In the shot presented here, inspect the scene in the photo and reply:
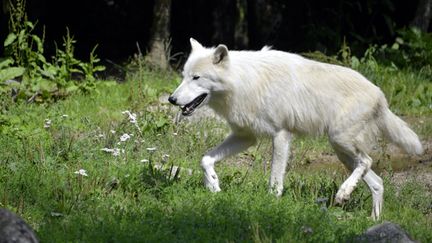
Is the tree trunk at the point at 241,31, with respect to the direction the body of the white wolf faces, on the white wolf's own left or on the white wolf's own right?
on the white wolf's own right

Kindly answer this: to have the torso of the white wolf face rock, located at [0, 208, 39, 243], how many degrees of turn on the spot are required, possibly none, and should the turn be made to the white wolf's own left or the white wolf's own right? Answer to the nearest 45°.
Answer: approximately 45° to the white wolf's own left

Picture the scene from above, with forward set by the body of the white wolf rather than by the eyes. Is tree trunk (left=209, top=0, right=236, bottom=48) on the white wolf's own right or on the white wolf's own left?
on the white wolf's own right

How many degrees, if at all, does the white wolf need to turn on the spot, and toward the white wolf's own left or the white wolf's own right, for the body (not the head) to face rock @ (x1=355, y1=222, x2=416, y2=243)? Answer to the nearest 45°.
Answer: approximately 135° to the white wolf's own left

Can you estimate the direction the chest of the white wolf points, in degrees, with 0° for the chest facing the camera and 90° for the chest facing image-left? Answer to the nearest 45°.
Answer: approximately 90°

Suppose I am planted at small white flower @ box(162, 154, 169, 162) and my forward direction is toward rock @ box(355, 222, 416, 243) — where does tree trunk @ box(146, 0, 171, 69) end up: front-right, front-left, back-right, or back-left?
back-left

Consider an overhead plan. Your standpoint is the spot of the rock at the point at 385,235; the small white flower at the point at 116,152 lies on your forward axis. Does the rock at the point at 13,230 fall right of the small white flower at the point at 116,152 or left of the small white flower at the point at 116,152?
left

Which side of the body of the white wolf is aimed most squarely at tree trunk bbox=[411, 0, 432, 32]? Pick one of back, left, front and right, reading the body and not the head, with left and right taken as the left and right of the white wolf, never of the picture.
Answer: right

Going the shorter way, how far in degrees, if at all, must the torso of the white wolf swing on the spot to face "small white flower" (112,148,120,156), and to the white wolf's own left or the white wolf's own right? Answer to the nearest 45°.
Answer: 0° — it already faces it

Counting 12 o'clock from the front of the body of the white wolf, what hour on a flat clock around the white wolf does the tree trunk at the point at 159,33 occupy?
The tree trunk is roughly at 2 o'clock from the white wolf.

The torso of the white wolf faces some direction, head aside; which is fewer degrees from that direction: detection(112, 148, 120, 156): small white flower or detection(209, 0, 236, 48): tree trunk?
the small white flower
